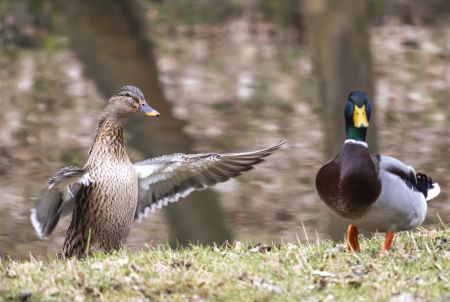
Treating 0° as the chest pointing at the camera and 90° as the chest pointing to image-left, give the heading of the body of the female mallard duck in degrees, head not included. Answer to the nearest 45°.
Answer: approximately 315°

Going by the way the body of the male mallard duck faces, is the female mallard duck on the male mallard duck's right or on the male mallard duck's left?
on the male mallard duck's right

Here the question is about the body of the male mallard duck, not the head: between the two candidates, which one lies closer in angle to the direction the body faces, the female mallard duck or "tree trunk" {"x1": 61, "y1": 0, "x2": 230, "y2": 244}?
the female mallard duck

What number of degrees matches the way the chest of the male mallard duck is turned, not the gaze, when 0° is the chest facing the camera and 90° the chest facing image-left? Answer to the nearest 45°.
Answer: approximately 45°

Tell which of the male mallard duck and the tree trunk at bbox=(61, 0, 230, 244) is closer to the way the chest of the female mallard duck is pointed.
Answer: the male mallard duck

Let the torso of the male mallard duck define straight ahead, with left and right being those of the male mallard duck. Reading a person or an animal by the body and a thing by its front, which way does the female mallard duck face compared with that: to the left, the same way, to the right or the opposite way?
to the left

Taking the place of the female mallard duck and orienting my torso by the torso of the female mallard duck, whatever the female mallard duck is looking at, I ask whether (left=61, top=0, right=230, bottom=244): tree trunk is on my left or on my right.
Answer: on my left

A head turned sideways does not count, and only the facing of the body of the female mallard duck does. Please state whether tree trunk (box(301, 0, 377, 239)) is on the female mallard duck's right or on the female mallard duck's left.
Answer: on the female mallard duck's left

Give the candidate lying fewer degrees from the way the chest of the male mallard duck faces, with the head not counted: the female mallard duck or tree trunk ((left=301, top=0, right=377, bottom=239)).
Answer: the female mallard duck

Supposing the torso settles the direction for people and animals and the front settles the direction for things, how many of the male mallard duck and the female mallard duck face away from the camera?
0

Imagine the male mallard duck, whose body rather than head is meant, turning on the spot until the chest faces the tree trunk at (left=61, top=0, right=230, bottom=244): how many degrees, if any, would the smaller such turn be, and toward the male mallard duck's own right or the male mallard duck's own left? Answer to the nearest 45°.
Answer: approximately 90° to the male mallard duck's own right

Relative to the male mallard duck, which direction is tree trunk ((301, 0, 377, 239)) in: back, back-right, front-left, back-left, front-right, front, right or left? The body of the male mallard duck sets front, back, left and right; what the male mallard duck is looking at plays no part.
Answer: back-right
